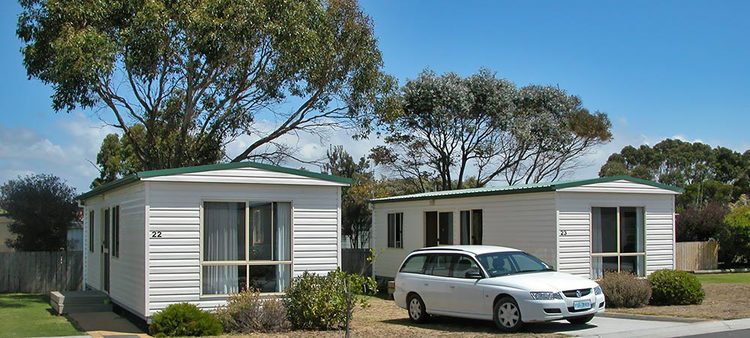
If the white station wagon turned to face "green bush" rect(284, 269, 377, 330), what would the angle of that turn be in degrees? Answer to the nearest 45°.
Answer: approximately 135° to its right

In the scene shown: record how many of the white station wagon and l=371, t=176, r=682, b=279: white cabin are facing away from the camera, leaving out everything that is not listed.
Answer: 0

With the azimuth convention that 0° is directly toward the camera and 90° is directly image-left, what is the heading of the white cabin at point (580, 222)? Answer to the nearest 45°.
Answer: approximately 315°

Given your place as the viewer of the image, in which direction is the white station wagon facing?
facing the viewer and to the right of the viewer

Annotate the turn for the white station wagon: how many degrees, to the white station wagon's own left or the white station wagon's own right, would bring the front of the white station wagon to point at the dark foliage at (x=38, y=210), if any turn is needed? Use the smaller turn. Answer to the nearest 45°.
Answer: approximately 180°

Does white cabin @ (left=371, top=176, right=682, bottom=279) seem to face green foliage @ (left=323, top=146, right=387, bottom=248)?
no

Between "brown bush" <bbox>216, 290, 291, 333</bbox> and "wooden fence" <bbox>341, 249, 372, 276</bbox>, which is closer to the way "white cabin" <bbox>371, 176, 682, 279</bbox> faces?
the brown bush

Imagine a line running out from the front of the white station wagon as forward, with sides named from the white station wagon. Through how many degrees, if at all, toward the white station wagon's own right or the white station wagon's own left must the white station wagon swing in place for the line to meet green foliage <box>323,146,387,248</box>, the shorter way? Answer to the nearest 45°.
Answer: approximately 135° to the white station wagon's own left

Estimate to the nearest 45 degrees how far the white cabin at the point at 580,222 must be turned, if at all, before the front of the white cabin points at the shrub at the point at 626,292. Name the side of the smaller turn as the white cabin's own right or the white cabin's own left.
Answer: approximately 45° to the white cabin's own right

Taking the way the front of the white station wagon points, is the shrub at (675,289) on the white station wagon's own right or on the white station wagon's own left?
on the white station wagon's own left

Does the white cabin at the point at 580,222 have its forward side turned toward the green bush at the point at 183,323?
no
